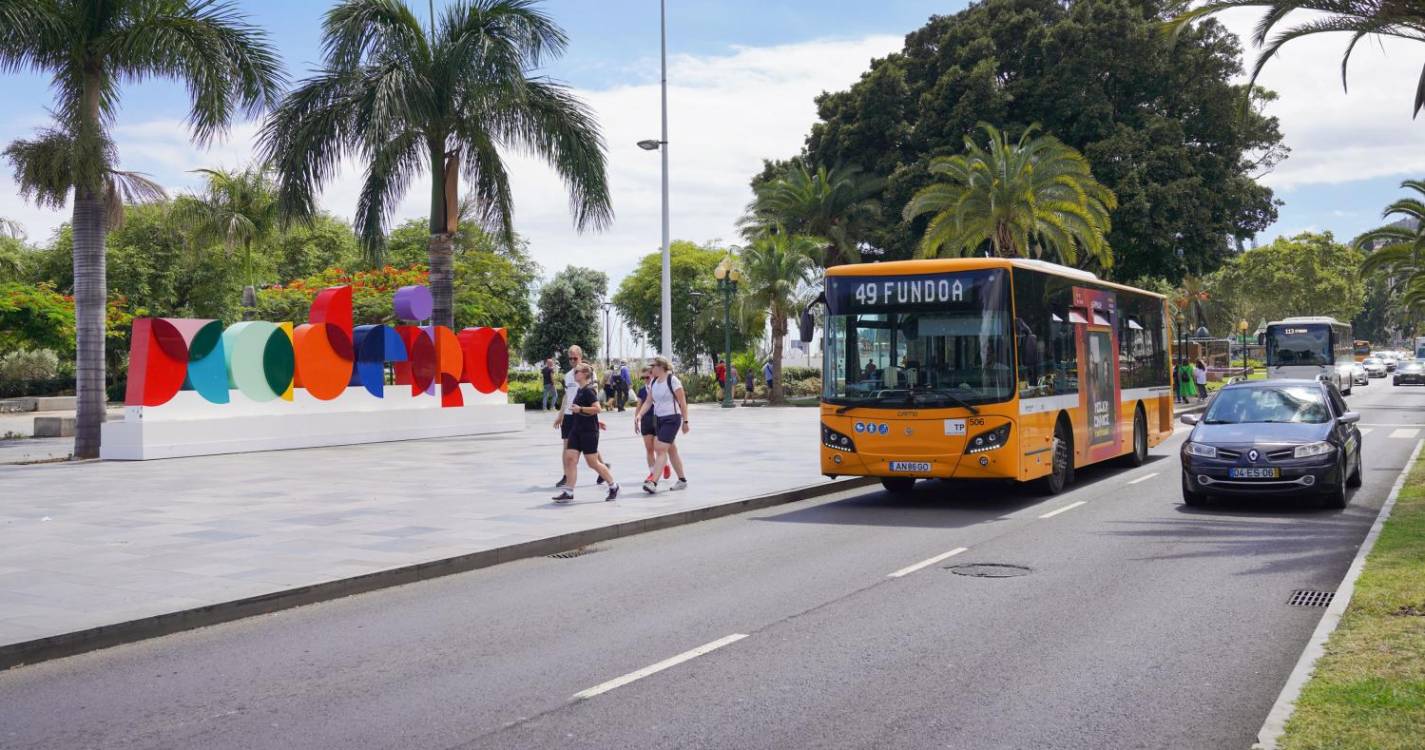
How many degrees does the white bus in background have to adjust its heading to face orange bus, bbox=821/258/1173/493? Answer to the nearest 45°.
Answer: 0° — it already faces it

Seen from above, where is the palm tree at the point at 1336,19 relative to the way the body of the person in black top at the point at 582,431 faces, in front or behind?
behind

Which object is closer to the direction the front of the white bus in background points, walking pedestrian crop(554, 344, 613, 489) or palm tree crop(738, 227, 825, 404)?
the walking pedestrian

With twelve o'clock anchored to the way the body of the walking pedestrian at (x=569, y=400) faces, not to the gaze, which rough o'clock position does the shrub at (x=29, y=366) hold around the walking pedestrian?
The shrub is roughly at 2 o'clock from the walking pedestrian.

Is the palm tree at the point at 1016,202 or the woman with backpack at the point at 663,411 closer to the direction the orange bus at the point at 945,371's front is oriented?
the woman with backpack

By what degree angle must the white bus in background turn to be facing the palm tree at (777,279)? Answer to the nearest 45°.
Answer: approximately 45° to its right

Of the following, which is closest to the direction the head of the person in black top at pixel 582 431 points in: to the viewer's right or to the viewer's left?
to the viewer's left

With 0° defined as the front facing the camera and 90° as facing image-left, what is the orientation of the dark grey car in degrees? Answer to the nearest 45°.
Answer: approximately 0°
